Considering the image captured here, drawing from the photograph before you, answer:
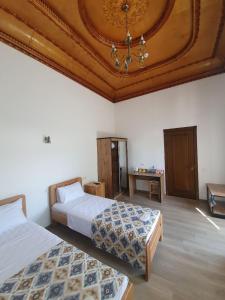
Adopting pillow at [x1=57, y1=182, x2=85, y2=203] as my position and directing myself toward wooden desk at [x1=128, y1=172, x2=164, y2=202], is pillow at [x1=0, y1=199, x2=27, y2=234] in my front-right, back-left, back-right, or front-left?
back-right

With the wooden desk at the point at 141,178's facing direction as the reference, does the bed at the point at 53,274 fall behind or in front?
in front

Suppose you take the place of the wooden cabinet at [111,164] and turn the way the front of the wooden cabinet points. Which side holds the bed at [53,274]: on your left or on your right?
on your right

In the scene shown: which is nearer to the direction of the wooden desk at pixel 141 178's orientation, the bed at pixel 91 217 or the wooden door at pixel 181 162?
the bed

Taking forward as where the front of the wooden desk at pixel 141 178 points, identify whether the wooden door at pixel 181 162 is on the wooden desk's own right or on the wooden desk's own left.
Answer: on the wooden desk's own left

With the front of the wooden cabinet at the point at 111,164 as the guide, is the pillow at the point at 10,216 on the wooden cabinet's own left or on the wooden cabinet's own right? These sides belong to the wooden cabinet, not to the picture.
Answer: on the wooden cabinet's own right

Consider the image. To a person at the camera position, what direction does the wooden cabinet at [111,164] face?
facing the viewer and to the right of the viewer

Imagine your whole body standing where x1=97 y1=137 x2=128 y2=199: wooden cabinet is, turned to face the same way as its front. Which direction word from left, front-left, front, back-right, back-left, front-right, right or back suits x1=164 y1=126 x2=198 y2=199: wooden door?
front-left

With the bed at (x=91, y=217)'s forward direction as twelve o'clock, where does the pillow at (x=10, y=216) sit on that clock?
The pillow is roughly at 4 o'clock from the bed.

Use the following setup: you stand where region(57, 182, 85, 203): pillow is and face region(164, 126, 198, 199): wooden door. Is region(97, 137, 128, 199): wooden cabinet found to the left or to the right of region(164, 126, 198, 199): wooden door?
left

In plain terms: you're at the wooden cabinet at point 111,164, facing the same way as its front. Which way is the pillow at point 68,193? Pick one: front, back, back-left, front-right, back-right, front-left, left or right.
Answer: right

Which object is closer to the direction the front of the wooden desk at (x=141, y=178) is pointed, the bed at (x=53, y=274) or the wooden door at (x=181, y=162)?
the bed

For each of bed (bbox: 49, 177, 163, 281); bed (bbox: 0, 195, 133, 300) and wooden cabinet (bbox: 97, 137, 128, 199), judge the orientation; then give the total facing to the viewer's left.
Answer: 0

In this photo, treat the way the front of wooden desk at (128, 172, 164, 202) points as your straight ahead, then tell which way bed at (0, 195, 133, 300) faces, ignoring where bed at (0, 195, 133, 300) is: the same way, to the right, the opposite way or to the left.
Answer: to the left

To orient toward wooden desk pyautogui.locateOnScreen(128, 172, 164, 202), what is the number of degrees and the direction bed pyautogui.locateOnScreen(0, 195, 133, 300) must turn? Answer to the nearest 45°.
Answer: approximately 90° to its left
